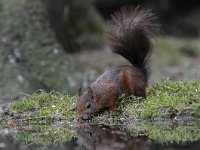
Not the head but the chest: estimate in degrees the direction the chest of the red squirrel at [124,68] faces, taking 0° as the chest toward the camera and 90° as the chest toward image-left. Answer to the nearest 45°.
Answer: approximately 45°
